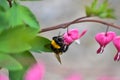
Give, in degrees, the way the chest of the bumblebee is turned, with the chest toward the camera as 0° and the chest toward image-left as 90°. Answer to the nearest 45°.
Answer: approximately 270°
